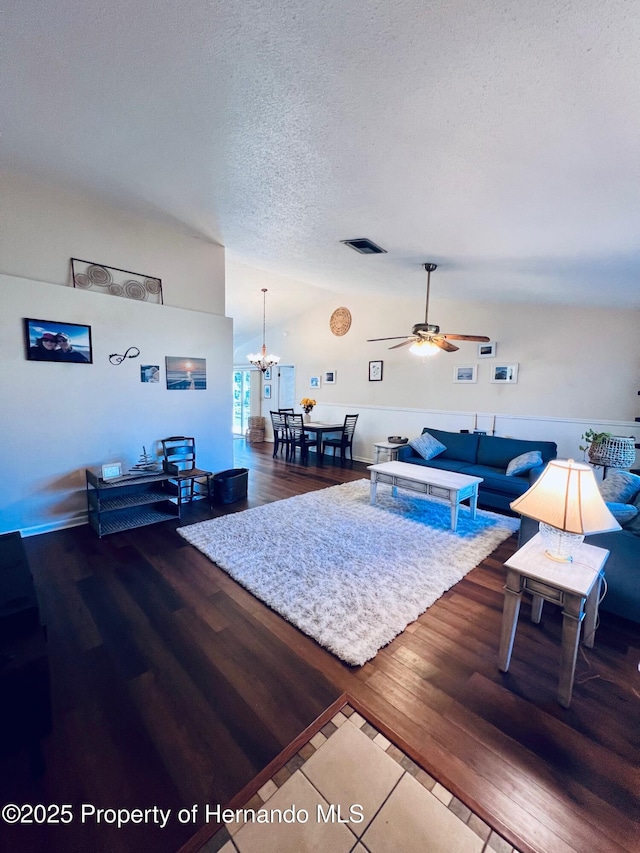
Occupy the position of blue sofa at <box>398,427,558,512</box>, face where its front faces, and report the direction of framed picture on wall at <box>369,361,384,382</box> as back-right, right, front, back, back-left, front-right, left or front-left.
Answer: right

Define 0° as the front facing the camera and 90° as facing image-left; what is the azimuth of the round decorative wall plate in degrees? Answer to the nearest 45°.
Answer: approximately 45°

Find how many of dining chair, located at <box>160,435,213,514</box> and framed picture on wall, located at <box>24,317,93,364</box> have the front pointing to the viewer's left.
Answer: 0

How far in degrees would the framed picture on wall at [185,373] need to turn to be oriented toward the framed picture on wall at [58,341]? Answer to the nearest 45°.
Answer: approximately 90° to its right

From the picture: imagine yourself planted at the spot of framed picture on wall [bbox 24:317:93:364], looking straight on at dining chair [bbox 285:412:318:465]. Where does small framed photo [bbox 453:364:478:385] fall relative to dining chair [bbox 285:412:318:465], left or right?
right

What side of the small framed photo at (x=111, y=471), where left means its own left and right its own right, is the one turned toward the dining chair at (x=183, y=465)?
left

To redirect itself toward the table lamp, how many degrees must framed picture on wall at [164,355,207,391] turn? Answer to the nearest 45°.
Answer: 0° — it already faces it

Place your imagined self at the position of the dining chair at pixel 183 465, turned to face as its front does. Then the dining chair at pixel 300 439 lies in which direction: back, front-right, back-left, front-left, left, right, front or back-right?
left

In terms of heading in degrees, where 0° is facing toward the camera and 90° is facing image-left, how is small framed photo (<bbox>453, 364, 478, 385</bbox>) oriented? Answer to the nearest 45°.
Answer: approximately 45°

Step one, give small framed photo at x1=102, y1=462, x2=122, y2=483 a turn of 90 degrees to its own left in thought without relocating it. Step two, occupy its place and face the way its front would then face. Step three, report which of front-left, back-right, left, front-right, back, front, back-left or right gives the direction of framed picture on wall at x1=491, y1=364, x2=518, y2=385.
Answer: front-right

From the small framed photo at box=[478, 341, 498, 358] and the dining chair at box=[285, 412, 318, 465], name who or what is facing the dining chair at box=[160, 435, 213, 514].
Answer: the small framed photo
